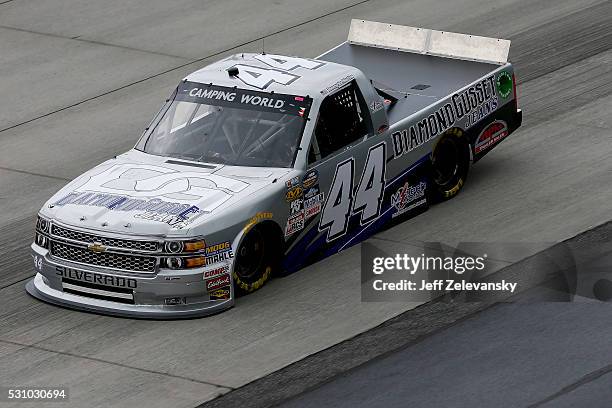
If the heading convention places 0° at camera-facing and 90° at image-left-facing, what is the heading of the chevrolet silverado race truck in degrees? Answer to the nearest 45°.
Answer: approximately 45°
